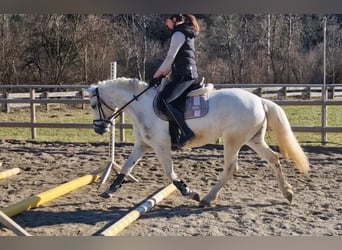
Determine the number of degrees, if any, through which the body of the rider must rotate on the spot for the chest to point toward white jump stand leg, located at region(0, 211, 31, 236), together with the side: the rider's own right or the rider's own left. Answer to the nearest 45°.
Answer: approximately 45° to the rider's own left

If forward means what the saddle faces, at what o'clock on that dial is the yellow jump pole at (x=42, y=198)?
The yellow jump pole is roughly at 12 o'clock from the saddle.

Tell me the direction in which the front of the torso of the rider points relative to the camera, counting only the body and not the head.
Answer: to the viewer's left

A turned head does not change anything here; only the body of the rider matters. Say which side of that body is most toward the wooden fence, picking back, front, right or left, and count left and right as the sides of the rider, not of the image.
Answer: right

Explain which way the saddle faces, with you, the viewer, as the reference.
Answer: facing to the left of the viewer

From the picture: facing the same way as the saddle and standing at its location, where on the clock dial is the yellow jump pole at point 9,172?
The yellow jump pole is roughly at 1 o'clock from the saddle.

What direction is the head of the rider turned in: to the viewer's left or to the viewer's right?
to the viewer's left

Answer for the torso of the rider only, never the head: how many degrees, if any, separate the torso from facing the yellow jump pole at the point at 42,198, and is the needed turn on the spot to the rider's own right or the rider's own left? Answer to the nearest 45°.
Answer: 0° — they already face it
